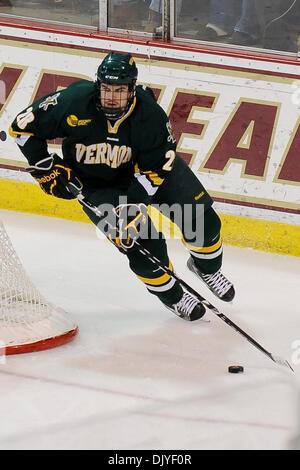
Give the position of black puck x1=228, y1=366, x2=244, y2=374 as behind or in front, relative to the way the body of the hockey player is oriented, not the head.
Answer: in front

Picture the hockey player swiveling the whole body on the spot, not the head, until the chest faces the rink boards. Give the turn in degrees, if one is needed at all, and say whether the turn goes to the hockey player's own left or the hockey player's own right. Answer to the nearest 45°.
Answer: approximately 135° to the hockey player's own left

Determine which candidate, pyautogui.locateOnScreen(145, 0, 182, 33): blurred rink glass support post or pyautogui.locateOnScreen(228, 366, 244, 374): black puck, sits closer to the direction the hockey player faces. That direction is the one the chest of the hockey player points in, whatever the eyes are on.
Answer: the black puck

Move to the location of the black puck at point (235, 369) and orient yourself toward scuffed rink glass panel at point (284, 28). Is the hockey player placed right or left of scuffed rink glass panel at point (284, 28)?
left

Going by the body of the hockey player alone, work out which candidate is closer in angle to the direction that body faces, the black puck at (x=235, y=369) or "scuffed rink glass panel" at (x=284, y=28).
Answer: the black puck

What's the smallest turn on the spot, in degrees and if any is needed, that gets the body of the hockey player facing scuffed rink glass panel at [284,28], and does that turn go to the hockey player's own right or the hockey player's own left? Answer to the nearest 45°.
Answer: approximately 135° to the hockey player's own left

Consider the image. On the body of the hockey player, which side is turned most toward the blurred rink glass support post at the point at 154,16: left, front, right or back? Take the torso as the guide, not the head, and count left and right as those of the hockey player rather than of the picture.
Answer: back

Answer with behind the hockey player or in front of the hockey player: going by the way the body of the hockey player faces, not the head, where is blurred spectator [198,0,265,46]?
behind

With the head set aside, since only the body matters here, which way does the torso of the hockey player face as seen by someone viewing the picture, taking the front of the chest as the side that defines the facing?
toward the camera

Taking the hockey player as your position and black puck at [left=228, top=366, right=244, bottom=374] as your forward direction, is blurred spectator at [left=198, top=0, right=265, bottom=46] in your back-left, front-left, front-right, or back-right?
back-left
